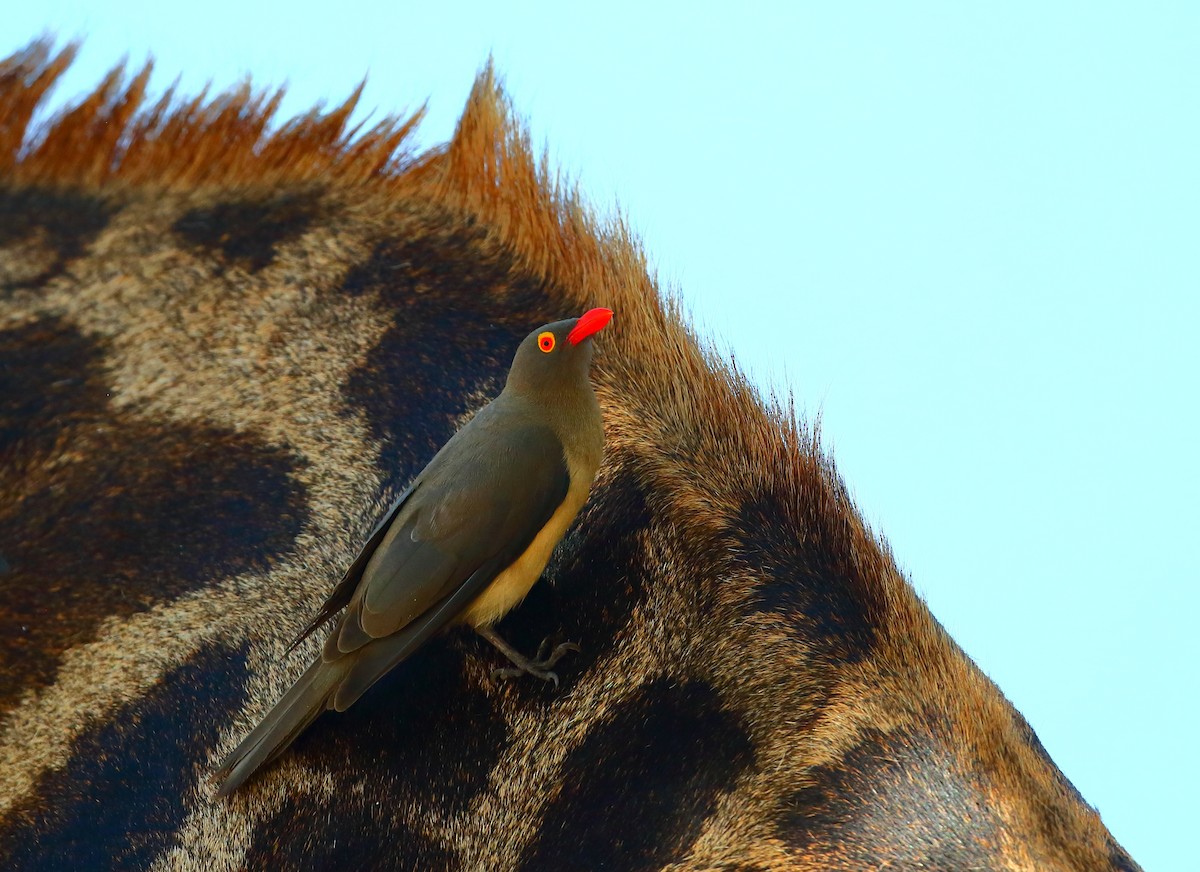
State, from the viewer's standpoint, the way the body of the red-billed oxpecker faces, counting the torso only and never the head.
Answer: to the viewer's right
